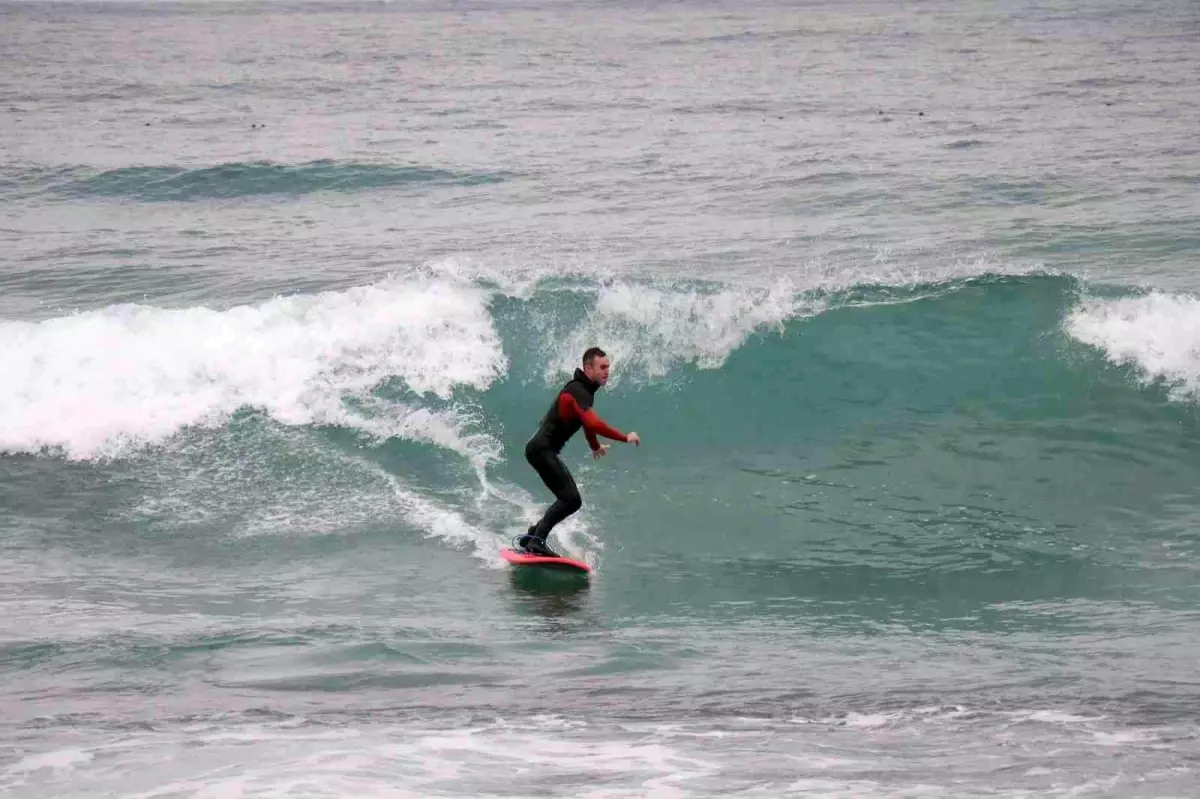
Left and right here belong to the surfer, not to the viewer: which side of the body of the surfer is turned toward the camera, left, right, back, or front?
right

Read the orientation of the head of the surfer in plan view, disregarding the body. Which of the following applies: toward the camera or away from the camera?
toward the camera
